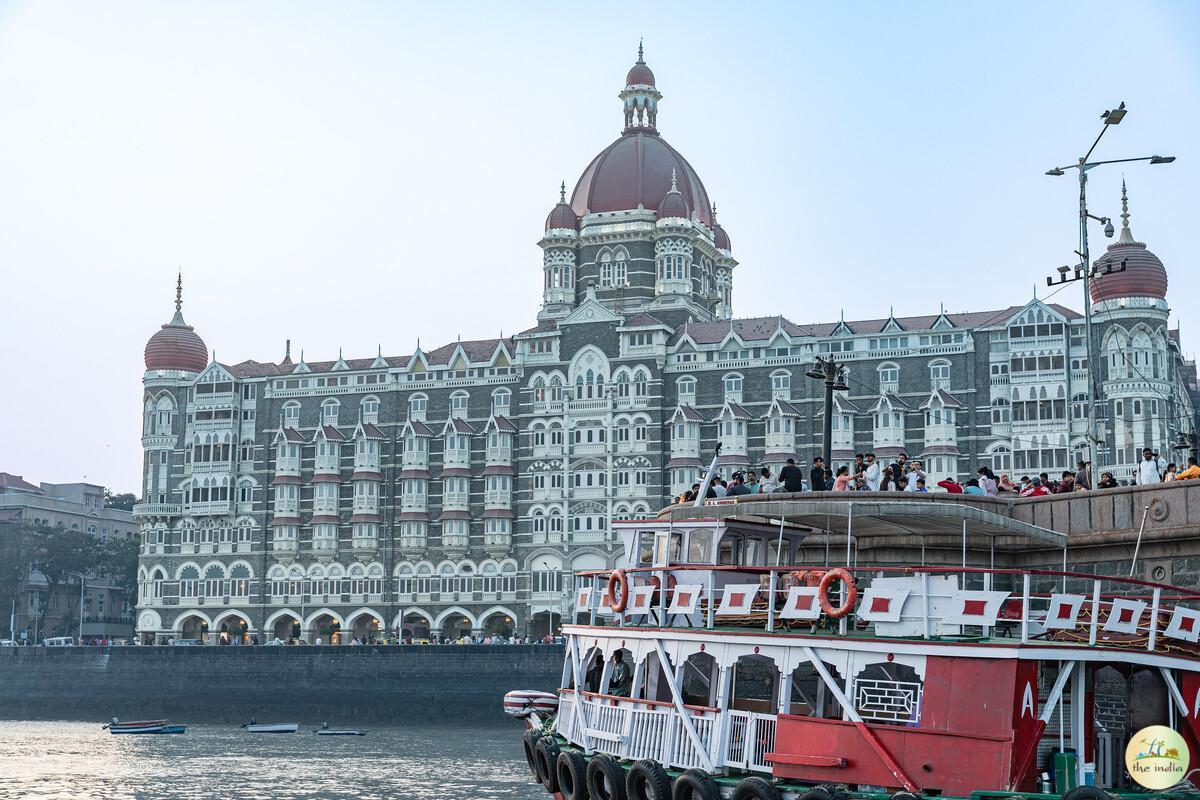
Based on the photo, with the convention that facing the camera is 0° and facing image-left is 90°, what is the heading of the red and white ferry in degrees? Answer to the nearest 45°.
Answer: approximately 135°
